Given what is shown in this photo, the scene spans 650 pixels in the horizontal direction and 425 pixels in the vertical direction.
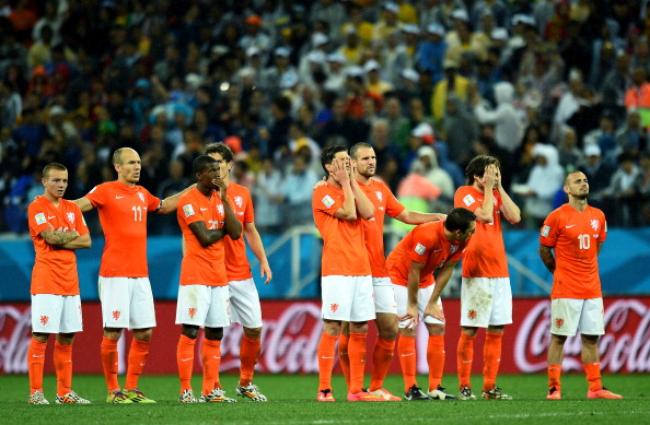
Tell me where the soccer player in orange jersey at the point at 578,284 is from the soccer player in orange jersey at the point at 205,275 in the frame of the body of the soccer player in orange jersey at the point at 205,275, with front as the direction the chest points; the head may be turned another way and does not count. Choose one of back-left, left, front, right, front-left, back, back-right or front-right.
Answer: front-left

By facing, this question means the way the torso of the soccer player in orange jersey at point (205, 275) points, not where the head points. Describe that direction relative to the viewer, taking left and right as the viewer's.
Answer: facing the viewer and to the right of the viewer

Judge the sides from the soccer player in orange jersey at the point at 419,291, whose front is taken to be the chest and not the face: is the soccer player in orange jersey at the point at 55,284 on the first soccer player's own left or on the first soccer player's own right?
on the first soccer player's own right

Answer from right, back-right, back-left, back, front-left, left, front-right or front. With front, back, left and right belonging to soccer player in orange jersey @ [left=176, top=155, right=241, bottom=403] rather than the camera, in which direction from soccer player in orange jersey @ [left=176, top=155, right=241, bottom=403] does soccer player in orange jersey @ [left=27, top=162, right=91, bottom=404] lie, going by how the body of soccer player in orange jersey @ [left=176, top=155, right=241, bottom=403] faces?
back-right

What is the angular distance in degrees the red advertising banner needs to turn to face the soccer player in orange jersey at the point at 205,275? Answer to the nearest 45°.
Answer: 0° — it already faces them

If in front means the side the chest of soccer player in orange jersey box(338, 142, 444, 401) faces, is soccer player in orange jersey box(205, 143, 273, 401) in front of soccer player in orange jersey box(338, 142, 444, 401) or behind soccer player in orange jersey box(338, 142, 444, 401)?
behind

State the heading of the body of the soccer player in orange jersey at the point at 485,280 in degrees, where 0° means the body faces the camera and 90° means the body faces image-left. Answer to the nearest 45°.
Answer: approximately 315°

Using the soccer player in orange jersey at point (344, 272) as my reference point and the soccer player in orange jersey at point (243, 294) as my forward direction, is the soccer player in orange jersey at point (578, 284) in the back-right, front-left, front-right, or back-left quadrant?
back-right

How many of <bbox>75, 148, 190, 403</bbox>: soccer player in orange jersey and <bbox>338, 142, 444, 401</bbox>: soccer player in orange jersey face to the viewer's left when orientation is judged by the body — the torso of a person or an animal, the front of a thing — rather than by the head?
0

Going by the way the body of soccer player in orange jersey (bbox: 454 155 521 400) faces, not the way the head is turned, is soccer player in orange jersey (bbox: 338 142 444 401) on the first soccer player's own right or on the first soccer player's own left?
on the first soccer player's own right

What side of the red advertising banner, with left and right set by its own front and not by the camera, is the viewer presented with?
front
